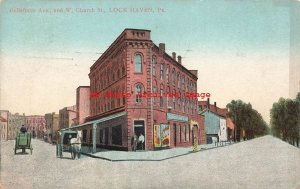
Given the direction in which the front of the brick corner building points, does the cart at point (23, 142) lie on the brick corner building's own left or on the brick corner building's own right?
on the brick corner building's own right

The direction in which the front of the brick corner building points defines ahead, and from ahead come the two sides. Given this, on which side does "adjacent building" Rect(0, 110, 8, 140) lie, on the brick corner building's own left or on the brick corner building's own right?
on the brick corner building's own right

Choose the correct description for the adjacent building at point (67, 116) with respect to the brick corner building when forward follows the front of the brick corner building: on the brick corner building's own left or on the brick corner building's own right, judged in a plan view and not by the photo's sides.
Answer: on the brick corner building's own right

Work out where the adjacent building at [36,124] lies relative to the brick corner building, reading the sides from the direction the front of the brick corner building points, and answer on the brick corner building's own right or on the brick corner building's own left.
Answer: on the brick corner building's own right

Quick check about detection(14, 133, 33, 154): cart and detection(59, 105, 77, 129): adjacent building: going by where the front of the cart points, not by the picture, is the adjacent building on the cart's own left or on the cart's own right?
on the cart's own right

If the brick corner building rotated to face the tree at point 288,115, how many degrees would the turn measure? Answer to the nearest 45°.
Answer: approximately 90° to its left

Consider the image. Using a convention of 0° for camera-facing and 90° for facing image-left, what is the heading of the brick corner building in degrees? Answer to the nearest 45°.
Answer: approximately 0°

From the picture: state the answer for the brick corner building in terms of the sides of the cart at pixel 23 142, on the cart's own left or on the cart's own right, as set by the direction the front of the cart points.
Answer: on the cart's own right
